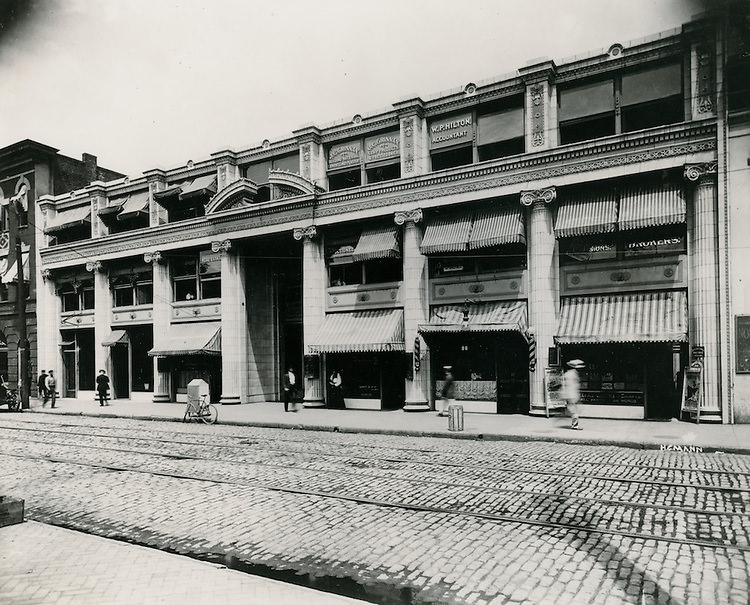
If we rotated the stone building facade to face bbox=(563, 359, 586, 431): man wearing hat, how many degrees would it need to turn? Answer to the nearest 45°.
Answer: approximately 45° to its left

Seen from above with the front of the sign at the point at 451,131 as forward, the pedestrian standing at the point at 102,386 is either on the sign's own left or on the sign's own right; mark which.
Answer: on the sign's own right

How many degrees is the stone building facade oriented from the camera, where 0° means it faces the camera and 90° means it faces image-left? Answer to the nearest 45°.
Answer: approximately 45°

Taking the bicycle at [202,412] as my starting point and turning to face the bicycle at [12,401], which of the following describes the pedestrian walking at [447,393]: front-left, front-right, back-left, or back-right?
back-right

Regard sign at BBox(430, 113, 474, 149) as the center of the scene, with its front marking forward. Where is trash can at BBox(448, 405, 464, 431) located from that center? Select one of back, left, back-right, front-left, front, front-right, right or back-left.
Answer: front-left

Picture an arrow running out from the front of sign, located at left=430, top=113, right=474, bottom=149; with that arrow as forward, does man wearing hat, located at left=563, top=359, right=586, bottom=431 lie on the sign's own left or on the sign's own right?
on the sign's own left

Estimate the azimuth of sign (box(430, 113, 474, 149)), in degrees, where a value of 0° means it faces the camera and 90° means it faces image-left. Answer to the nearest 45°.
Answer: approximately 45°
